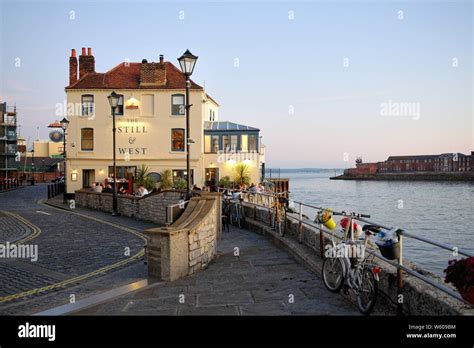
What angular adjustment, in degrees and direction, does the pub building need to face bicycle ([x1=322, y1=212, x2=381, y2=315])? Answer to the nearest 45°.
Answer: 0° — it already faces it

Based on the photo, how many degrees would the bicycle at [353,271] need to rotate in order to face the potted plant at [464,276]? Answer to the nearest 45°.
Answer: approximately 180°

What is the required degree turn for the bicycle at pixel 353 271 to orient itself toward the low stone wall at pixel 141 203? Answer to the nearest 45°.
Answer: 0° — it already faces it

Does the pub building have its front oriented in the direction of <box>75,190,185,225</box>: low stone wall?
yes

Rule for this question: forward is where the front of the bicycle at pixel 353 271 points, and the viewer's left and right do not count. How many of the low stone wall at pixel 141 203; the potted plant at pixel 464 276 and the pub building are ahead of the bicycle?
2

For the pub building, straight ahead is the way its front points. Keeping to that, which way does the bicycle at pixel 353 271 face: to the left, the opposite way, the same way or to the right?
the opposite way

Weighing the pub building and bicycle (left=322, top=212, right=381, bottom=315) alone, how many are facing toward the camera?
1

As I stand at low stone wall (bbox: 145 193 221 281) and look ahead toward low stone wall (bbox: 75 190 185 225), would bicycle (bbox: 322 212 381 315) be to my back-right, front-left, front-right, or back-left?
back-right

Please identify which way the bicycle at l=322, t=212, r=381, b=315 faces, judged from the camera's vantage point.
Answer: facing away from the viewer and to the left of the viewer
